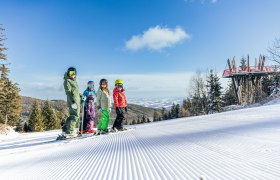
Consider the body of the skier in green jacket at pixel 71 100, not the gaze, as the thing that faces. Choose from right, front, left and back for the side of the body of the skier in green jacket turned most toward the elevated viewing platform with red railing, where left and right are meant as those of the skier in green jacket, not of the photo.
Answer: left

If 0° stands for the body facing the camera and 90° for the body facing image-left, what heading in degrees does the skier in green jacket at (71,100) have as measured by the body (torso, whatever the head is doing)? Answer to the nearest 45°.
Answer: approximately 315°
